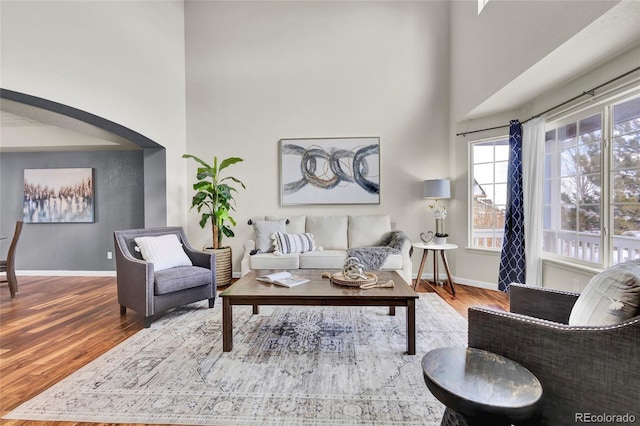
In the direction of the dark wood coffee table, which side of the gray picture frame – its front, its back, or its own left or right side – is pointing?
front

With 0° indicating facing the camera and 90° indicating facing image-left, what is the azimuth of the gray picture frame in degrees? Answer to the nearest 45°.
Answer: approximately 0°

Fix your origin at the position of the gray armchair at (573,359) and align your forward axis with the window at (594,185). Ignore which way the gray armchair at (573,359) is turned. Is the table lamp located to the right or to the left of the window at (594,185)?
left

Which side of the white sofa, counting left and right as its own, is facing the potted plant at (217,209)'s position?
right

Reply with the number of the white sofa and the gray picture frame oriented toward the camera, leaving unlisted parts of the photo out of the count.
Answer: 2

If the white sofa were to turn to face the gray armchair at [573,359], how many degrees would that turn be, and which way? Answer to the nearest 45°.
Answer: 0° — it already faces it

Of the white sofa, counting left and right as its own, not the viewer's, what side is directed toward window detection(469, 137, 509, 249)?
left

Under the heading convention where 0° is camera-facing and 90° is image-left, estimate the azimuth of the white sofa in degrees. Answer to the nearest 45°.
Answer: approximately 0°

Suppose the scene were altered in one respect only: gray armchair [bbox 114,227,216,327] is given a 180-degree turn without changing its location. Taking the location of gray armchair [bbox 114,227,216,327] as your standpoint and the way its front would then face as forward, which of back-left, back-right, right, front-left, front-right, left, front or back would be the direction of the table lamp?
back-right

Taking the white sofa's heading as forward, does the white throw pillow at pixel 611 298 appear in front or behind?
in front

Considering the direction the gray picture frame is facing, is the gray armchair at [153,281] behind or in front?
in front
